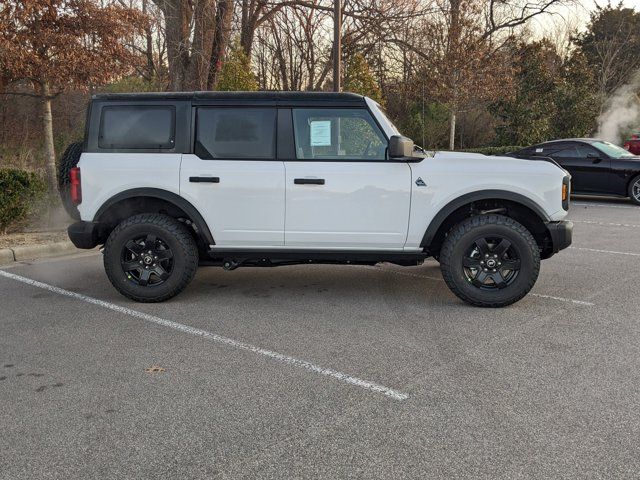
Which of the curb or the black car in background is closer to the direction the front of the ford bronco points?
the black car in background

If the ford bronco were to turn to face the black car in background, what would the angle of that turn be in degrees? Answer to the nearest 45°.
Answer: approximately 45° to its left

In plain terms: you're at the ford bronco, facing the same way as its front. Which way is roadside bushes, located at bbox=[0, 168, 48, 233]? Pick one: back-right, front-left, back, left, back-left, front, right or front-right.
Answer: back-left

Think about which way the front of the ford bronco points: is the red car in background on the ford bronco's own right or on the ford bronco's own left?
on the ford bronco's own left

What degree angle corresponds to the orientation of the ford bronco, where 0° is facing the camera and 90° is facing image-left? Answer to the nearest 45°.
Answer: approximately 270°

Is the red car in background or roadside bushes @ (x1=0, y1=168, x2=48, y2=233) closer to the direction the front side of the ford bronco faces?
the red car in background

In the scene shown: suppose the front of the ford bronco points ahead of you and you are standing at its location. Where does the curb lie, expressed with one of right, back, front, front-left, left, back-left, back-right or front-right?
back-left
